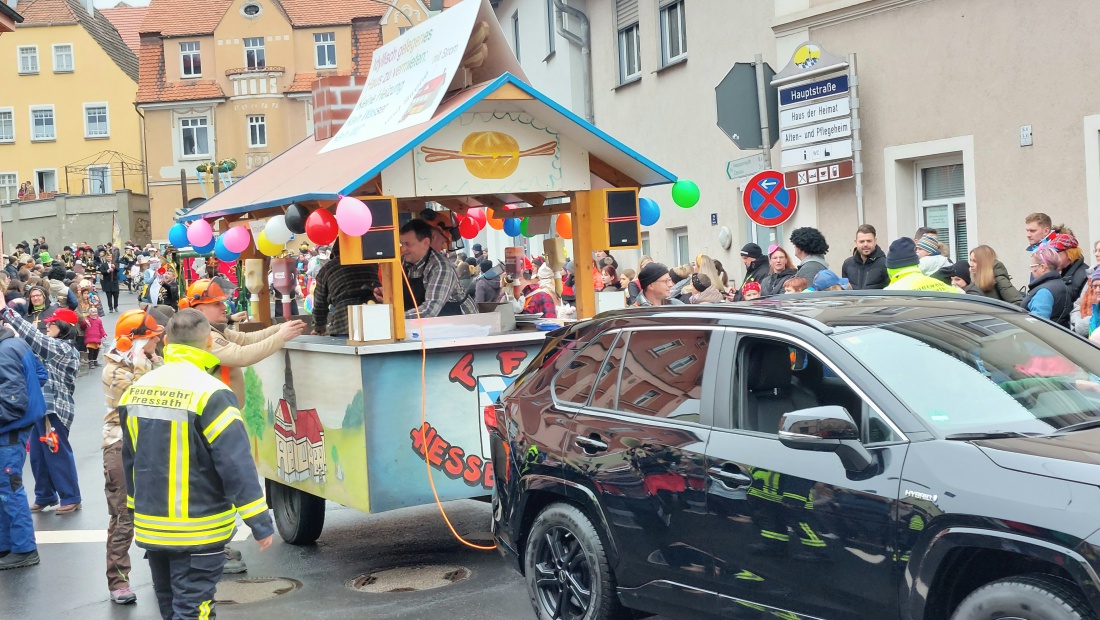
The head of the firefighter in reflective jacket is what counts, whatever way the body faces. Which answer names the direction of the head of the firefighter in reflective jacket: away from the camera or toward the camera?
away from the camera

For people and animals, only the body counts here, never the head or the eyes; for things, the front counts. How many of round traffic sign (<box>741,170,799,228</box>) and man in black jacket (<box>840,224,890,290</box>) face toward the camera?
2

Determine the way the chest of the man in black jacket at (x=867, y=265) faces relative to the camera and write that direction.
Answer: toward the camera

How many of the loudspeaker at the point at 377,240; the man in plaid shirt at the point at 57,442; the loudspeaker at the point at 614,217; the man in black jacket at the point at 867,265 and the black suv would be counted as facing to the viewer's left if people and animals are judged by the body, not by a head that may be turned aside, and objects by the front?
1

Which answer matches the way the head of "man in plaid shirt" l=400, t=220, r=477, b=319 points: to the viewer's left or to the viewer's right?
to the viewer's left

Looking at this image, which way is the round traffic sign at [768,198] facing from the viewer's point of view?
toward the camera

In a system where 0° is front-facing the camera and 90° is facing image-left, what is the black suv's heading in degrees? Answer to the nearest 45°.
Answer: approximately 315°

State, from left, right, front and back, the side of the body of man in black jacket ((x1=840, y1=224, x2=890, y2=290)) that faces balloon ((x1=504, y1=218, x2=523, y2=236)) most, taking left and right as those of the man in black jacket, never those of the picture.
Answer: right

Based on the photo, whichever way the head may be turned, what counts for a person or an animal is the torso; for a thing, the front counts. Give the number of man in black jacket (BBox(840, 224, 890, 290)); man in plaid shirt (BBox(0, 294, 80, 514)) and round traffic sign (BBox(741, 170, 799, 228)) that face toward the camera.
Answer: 2
